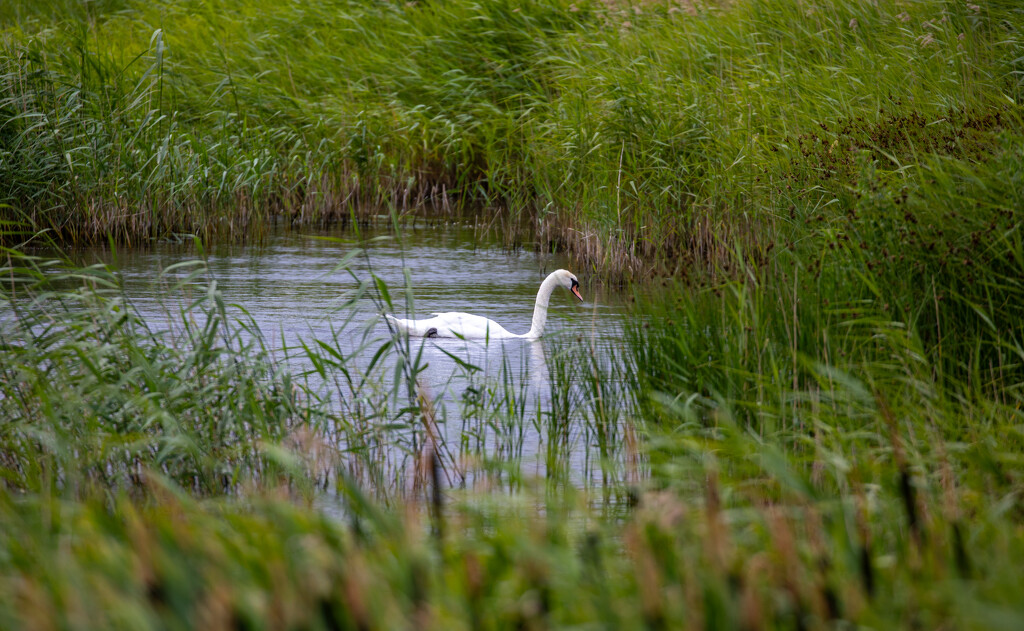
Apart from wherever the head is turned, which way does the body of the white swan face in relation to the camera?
to the viewer's right
